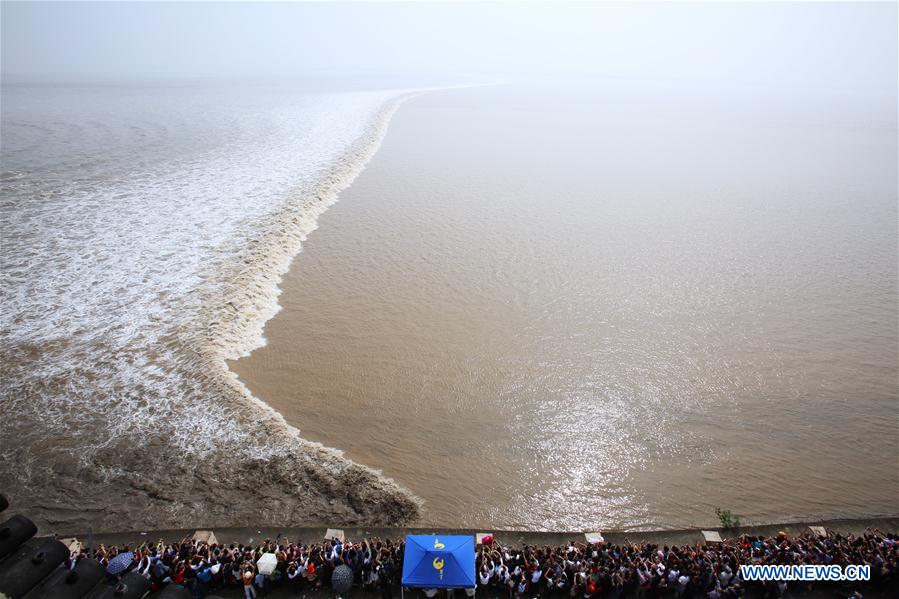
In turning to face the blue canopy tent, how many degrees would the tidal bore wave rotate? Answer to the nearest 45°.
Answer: approximately 45° to its right

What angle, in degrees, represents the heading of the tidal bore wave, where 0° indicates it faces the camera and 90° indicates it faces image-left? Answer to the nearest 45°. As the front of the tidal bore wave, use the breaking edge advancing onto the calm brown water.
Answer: approximately 270°
